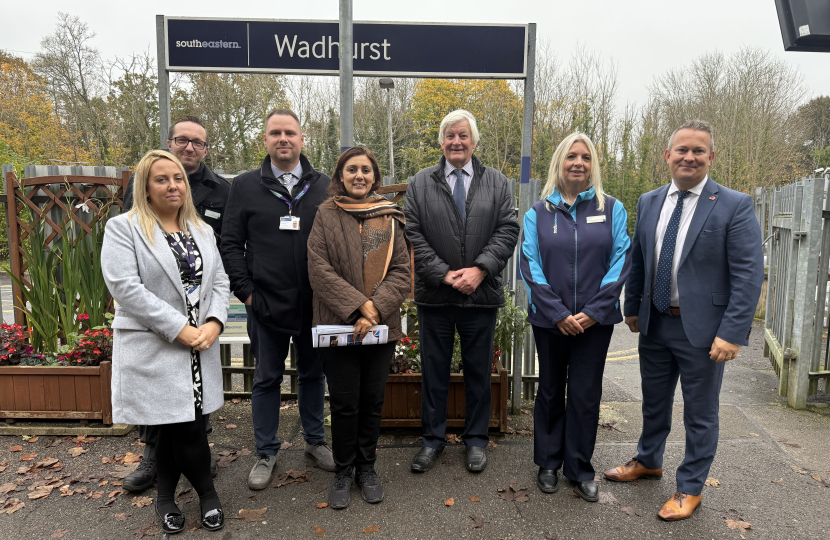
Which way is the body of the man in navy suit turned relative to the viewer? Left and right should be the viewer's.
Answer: facing the viewer and to the left of the viewer

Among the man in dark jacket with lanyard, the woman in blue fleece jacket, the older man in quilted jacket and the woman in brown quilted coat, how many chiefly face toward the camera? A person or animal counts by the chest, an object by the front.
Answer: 4

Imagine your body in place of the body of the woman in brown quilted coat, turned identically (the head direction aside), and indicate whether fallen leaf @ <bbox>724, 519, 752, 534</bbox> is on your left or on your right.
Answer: on your left

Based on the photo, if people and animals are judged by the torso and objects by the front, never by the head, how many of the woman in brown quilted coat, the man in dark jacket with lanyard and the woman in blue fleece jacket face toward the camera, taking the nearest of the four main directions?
3

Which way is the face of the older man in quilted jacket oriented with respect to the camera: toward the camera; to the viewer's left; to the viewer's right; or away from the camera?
toward the camera

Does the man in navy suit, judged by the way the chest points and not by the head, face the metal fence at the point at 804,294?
no

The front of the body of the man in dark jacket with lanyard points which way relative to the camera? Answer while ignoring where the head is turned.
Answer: toward the camera

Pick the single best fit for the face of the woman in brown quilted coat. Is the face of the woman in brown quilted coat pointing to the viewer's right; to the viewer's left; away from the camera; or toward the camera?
toward the camera

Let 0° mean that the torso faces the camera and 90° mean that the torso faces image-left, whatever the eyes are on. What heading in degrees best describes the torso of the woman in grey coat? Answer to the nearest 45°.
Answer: approximately 315°

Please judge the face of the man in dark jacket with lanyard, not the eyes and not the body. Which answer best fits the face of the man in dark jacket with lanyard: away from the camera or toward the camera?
toward the camera

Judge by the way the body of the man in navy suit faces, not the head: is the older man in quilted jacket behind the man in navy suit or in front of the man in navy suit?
in front

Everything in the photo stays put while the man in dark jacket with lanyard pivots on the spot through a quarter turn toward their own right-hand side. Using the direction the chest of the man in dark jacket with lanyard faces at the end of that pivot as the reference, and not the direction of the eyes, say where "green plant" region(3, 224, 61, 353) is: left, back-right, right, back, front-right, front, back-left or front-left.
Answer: front-right

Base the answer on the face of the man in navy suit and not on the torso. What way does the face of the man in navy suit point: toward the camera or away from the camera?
toward the camera

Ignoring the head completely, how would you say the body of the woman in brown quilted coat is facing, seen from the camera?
toward the camera

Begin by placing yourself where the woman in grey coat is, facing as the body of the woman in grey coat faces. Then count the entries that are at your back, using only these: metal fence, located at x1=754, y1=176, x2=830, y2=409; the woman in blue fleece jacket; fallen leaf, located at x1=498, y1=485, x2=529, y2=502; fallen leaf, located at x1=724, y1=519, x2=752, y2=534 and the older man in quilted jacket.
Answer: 0

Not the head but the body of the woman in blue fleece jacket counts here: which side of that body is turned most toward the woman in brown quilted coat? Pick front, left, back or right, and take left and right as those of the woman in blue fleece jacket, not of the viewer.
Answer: right

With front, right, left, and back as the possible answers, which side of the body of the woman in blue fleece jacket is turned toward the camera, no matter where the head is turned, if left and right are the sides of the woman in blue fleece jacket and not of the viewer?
front
